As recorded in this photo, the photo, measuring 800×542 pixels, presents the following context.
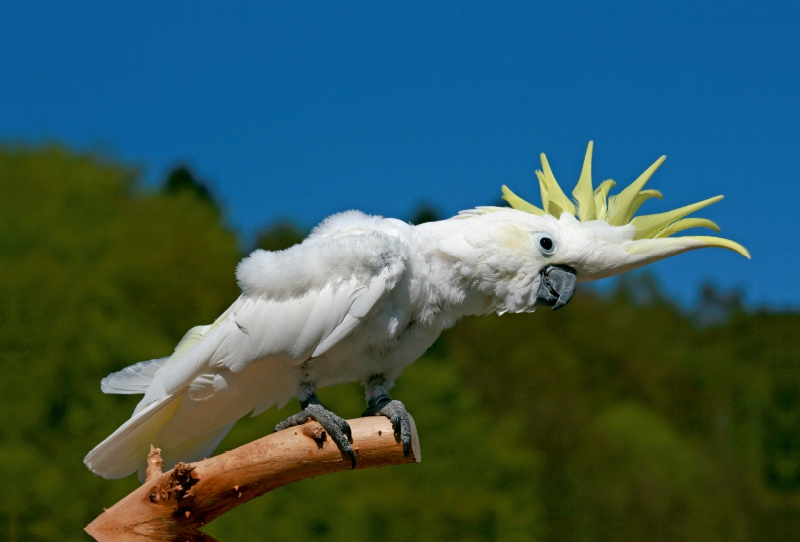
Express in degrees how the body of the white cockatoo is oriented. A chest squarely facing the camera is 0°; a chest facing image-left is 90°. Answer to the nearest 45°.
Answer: approximately 270°
